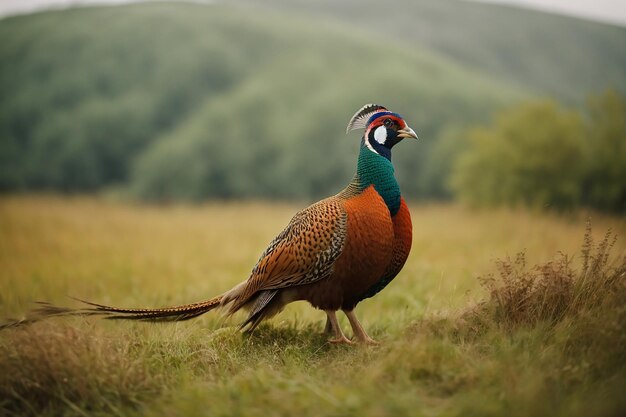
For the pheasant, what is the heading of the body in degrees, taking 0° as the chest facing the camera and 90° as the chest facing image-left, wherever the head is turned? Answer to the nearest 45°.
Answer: approximately 270°
